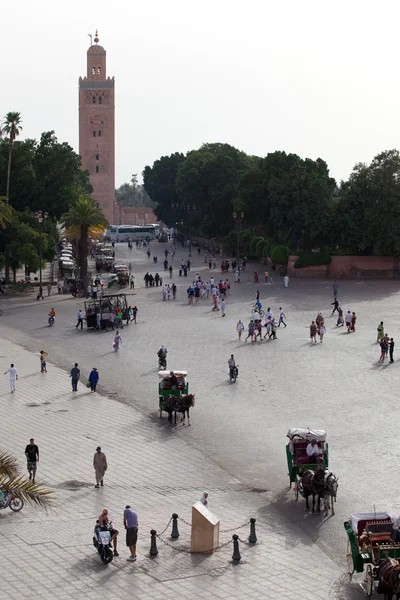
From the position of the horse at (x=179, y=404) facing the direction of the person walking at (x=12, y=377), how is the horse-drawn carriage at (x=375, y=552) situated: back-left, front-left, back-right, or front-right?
back-left

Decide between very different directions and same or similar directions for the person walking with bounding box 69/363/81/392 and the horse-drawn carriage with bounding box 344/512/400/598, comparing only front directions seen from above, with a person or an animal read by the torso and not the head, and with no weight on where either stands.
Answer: very different directions

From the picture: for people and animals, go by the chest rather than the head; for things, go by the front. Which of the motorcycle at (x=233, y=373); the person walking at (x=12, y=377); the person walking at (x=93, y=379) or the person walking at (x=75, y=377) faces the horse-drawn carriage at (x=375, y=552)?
the motorcycle

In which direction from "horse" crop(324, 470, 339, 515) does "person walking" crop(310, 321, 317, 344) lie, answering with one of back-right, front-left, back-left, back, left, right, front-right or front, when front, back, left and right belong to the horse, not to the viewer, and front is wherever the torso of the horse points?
back-left

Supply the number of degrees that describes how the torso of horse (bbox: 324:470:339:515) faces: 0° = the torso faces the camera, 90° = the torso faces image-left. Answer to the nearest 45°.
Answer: approximately 315°

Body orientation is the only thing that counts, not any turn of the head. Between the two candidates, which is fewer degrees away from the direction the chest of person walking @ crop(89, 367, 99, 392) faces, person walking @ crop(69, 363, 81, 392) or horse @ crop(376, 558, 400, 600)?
the person walking

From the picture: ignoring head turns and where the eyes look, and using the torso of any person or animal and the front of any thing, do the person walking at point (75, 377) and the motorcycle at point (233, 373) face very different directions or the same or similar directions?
very different directions

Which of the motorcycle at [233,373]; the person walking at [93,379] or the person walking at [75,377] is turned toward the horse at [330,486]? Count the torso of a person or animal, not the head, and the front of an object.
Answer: the motorcycle

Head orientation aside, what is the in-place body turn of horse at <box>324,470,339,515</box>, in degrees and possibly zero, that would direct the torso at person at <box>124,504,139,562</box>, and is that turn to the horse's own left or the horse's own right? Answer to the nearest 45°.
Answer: approximately 90° to the horse's own right

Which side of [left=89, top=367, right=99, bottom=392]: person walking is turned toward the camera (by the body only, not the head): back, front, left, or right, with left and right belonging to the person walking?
back

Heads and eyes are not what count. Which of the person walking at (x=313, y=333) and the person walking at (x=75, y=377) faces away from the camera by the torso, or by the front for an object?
the person walking at (x=75, y=377)

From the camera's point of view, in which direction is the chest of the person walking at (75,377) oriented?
away from the camera
